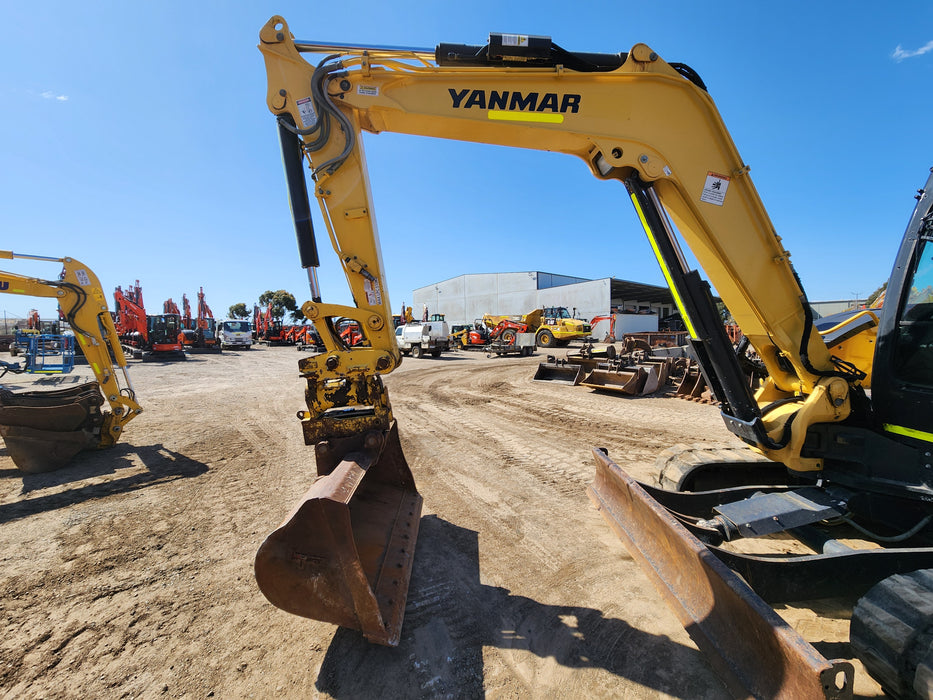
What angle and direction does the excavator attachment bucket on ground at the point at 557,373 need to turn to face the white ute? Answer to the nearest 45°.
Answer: approximately 90° to its right

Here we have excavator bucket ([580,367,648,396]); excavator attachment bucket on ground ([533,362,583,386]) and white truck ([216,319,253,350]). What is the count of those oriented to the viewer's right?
0

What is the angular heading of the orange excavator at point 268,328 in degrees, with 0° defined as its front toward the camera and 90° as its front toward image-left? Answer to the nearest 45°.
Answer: approximately 45°

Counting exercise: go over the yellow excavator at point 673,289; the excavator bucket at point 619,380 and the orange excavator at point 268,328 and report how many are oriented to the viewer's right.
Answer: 0

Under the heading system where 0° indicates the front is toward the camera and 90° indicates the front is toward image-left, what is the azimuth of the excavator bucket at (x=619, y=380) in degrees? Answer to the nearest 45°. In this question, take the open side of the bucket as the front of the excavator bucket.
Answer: approximately 45°

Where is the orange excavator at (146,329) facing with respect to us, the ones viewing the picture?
facing the viewer and to the left of the viewer

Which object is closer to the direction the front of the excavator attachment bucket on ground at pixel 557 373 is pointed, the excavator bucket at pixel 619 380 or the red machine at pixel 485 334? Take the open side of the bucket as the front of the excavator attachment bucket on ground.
the excavator bucket

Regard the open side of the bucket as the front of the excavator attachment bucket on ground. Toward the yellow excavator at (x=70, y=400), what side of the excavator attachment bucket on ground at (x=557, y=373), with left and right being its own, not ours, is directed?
front

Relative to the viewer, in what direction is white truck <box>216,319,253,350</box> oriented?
toward the camera

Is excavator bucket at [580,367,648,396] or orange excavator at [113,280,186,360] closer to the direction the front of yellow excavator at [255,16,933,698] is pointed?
the orange excavator

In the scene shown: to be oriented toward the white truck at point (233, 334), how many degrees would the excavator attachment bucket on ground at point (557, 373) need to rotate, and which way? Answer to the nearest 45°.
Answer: approximately 90° to its right

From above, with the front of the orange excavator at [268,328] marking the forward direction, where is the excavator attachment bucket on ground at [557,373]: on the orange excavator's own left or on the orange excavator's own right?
on the orange excavator's own left

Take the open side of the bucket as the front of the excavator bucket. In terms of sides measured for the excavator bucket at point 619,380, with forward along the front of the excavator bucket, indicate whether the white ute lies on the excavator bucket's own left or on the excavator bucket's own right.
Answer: on the excavator bucket's own right

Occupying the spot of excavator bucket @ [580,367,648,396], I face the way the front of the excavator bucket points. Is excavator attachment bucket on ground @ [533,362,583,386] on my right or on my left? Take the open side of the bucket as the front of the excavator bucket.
on my right
